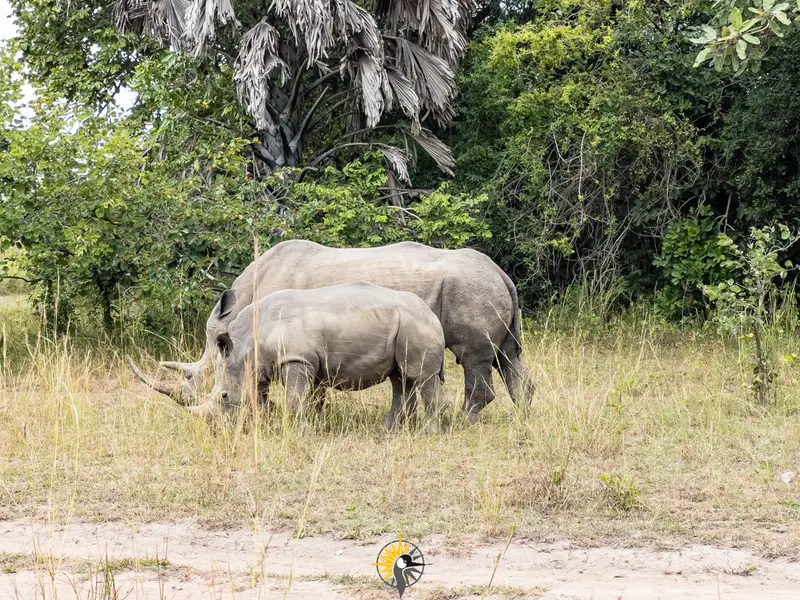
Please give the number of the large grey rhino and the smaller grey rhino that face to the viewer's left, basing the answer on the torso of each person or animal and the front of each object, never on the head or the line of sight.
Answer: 2

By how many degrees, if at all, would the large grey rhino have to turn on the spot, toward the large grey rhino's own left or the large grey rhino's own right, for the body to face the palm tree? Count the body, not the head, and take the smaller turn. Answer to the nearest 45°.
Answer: approximately 90° to the large grey rhino's own right

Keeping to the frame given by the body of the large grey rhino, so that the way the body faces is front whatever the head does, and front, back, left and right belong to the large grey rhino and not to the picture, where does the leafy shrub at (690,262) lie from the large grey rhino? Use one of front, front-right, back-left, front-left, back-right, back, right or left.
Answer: back-right

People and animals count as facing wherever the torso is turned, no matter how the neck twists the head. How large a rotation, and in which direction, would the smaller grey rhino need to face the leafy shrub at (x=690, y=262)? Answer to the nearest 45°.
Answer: approximately 135° to its right

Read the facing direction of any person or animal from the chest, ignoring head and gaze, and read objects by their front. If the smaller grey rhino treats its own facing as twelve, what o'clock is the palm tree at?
The palm tree is roughly at 3 o'clock from the smaller grey rhino.

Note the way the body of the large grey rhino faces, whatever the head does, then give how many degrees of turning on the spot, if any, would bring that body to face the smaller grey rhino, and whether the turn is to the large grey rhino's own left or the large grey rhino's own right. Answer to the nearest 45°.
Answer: approximately 45° to the large grey rhino's own left

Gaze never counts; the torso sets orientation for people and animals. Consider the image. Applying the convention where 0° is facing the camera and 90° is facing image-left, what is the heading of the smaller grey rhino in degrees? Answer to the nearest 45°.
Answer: approximately 90°

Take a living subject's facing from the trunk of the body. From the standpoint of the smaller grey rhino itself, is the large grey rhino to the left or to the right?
on its right

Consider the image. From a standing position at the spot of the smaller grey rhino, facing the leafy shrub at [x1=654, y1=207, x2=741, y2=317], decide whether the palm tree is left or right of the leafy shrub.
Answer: left

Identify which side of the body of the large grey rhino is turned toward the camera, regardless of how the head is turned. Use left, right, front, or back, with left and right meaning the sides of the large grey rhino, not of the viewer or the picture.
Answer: left
